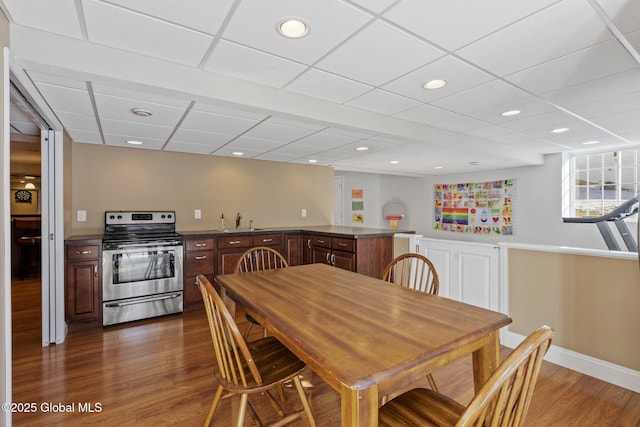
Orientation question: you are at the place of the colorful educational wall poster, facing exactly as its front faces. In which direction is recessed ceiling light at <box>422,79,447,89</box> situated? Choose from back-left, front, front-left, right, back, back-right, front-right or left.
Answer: front-left

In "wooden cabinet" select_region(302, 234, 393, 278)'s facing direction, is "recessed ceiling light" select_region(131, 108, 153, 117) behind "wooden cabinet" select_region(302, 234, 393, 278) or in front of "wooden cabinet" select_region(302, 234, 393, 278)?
in front

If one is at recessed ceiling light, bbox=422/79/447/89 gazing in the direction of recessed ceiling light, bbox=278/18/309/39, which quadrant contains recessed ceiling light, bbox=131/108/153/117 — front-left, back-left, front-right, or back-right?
front-right

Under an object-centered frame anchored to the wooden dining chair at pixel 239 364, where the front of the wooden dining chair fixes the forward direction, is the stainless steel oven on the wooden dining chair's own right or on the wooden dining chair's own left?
on the wooden dining chair's own left

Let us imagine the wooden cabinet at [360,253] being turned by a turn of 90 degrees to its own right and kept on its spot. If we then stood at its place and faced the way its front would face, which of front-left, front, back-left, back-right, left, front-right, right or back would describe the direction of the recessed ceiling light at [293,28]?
back-left

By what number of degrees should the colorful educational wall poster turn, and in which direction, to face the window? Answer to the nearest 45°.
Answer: approximately 90° to its left

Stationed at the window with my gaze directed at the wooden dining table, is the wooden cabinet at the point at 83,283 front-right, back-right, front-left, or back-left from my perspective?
front-right

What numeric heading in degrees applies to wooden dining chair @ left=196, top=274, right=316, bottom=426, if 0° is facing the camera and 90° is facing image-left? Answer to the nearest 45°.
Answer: approximately 225°

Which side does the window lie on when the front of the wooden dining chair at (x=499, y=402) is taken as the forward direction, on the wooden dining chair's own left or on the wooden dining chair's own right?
on the wooden dining chair's own right

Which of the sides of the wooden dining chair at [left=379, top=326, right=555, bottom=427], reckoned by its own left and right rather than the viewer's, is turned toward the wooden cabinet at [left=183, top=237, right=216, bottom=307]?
front

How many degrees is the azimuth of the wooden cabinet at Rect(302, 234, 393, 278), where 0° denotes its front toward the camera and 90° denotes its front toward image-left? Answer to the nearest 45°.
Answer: approximately 45°

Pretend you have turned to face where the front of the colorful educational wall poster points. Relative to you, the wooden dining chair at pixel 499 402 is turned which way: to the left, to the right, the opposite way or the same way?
to the right

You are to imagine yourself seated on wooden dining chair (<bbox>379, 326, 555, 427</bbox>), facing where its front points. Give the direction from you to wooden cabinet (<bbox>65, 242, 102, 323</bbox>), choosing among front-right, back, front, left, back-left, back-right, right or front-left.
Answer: front-left

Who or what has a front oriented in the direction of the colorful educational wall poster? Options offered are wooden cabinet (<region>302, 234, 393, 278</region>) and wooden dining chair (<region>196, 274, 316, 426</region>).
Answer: the wooden dining chair

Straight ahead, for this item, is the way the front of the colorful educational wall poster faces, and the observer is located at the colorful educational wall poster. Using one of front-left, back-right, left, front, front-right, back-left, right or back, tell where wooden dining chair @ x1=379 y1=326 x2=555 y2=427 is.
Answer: front-left

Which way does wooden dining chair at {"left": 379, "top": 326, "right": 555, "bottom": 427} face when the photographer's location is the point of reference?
facing away from the viewer and to the left of the viewer
